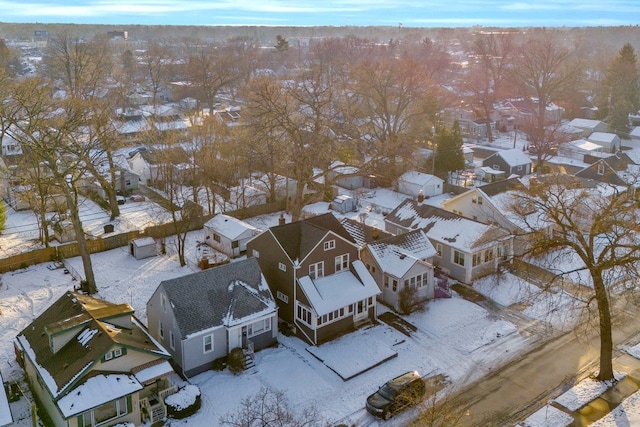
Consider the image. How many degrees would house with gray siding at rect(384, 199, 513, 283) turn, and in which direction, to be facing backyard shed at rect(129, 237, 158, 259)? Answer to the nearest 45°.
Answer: approximately 135° to its right

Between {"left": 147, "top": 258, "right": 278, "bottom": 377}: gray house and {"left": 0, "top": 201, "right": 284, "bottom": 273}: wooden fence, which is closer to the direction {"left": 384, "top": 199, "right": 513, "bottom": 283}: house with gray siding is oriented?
the gray house

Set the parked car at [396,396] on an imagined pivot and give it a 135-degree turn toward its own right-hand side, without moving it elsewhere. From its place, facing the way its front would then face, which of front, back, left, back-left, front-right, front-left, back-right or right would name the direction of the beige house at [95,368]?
left

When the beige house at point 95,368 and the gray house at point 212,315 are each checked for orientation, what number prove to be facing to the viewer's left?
0

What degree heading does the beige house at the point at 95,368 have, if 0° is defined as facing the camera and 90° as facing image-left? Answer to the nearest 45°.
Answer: approximately 315°

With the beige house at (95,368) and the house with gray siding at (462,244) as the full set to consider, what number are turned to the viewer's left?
0

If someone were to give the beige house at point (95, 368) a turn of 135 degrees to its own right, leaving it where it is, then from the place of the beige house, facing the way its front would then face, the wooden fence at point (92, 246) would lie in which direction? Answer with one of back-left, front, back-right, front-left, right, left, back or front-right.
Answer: right

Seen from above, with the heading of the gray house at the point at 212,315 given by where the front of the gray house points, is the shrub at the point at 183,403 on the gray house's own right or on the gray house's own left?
on the gray house's own right

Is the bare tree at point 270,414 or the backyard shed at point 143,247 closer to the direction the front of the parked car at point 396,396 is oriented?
the bare tree

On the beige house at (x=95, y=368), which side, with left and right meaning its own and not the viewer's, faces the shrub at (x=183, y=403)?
front

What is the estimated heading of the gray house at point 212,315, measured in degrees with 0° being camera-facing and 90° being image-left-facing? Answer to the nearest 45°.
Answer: approximately 315°

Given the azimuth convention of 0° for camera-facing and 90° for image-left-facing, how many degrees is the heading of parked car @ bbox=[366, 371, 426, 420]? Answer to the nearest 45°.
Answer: approximately 45°
